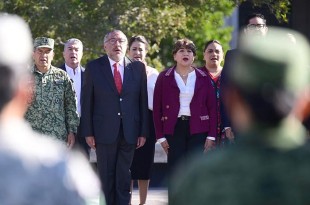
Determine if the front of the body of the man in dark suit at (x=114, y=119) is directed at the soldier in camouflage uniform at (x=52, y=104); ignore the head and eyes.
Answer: no

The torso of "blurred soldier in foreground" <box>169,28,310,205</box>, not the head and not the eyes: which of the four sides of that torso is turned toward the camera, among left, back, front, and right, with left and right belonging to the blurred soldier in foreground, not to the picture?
back

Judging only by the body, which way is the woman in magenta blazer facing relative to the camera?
toward the camera

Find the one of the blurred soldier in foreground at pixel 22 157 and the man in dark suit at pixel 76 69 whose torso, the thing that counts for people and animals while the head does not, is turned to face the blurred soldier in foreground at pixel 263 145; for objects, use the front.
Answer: the man in dark suit

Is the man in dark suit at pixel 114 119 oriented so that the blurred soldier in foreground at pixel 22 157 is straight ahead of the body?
yes

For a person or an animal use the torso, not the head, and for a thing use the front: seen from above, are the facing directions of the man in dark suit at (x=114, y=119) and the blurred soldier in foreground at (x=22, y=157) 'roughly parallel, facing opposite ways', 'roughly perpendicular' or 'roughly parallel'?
roughly parallel, facing opposite ways

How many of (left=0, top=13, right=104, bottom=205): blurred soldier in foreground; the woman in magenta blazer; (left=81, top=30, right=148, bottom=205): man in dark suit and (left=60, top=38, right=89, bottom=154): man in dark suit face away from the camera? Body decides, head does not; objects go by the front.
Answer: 1

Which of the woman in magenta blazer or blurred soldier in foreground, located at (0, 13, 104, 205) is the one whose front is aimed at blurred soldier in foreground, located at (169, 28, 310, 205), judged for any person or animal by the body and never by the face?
the woman in magenta blazer

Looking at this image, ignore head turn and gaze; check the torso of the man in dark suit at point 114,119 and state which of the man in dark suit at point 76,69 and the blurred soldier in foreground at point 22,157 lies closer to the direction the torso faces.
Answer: the blurred soldier in foreground

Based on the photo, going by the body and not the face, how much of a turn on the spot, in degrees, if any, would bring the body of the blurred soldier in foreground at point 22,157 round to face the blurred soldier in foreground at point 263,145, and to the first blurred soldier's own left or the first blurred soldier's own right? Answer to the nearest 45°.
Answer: approximately 90° to the first blurred soldier's own right

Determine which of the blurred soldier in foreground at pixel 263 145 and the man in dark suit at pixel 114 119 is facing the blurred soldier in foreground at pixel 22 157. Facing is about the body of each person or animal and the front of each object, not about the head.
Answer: the man in dark suit

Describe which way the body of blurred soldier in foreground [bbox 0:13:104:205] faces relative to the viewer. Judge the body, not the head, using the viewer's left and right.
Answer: facing away from the viewer

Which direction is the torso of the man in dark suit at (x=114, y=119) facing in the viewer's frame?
toward the camera

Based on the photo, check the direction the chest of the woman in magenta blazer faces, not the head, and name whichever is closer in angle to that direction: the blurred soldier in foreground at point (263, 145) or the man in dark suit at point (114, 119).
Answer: the blurred soldier in foreground

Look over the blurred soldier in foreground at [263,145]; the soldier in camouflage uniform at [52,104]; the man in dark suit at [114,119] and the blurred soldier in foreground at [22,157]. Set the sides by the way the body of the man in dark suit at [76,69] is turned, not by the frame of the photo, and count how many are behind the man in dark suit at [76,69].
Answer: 0

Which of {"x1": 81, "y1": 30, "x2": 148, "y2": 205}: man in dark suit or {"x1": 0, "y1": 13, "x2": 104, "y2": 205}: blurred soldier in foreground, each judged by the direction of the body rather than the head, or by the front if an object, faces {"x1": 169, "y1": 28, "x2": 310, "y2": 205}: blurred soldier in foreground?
the man in dark suit

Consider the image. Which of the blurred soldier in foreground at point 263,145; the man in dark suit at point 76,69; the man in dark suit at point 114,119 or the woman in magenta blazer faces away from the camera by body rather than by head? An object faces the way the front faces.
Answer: the blurred soldier in foreground

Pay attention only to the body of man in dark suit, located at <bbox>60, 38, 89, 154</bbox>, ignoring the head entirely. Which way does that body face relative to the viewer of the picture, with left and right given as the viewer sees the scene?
facing the viewer
